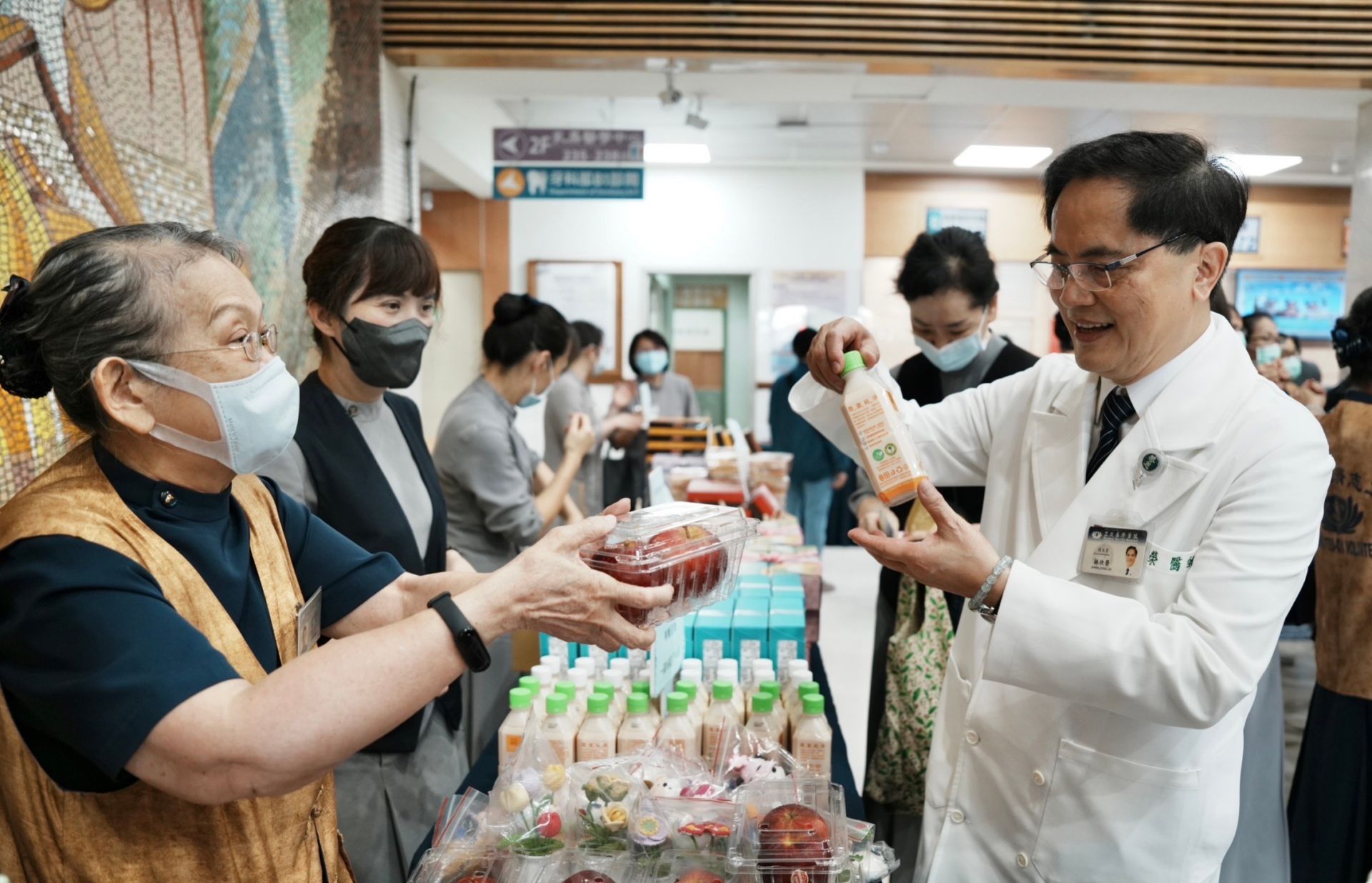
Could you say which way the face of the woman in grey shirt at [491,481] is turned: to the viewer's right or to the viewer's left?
to the viewer's right

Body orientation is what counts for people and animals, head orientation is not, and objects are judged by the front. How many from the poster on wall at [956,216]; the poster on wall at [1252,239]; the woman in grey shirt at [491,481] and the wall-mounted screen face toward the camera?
3

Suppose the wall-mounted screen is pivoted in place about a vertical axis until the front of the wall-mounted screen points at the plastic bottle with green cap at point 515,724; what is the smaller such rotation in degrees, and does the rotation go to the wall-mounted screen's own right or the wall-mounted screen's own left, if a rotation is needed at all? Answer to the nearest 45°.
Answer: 0° — it already faces it

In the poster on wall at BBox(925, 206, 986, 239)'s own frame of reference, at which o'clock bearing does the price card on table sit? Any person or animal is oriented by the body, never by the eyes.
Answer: The price card on table is roughly at 12 o'clock from the poster on wall.

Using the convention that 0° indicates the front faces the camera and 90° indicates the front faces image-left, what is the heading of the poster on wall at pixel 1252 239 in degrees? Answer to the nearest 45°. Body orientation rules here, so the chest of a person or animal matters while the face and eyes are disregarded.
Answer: approximately 0°

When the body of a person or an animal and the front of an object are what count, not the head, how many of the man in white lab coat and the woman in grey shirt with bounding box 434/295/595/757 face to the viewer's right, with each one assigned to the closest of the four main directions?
1

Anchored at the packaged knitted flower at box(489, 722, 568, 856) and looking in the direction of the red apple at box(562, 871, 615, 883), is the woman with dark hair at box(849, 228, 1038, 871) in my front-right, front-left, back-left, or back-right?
back-left

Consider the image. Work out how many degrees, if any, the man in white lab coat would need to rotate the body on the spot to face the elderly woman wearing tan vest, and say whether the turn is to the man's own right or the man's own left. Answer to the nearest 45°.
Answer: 0° — they already face them

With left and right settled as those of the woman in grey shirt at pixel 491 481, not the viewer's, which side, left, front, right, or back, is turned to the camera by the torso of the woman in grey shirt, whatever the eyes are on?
right

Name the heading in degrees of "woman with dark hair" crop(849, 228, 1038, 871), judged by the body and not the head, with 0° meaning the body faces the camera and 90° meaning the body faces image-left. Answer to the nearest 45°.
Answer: approximately 45°

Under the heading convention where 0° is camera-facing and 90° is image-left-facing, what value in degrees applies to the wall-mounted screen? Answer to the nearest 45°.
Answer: approximately 0°

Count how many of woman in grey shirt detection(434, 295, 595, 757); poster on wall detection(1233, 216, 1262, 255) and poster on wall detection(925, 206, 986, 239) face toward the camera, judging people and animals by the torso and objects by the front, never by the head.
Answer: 2

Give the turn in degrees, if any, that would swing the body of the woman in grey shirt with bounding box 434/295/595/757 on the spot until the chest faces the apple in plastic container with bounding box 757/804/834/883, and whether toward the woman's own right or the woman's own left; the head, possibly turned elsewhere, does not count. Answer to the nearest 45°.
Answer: approximately 90° to the woman's own right
